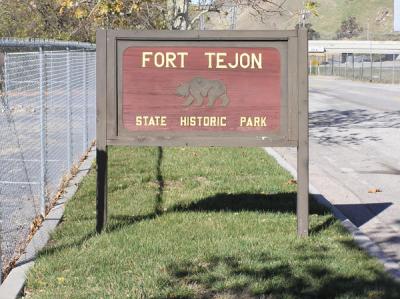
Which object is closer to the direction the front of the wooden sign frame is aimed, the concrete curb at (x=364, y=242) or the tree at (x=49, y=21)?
the concrete curb

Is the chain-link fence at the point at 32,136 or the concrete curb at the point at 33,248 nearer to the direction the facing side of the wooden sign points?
the concrete curb

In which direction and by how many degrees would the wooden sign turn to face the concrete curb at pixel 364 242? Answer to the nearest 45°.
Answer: approximately 90° to its left

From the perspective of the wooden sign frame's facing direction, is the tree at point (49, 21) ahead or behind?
behind

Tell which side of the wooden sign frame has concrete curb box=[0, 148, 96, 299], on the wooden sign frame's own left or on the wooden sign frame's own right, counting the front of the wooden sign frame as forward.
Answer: on the wooden sign frame's own right

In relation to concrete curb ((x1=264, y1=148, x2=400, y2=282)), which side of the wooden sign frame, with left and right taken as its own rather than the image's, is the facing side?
left

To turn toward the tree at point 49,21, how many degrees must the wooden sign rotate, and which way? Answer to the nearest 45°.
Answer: approximately 180°

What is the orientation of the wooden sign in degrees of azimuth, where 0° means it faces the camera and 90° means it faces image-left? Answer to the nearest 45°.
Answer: approximately 0°
